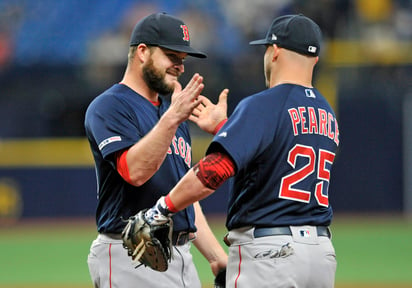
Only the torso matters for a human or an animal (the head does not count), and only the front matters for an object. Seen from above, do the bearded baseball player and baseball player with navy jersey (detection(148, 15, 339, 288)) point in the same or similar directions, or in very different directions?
very different directions

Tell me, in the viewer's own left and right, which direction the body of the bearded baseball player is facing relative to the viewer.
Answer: facing the viewer and to the right of the viewer

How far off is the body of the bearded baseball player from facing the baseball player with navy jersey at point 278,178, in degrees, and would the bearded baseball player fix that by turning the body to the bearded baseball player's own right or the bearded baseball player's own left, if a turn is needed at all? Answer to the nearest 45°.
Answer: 0° — they already face them

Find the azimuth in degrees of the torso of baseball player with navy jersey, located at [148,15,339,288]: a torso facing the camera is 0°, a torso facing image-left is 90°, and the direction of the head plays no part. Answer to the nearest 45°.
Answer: approximately 135°

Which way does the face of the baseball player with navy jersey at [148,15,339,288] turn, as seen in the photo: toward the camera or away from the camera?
away from the camera
